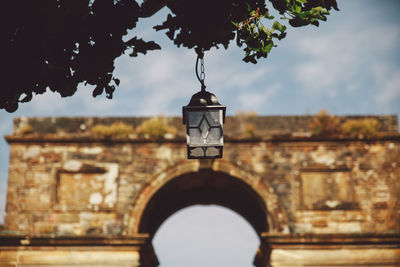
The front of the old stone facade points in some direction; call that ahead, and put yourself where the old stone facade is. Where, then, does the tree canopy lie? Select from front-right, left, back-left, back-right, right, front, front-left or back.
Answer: front

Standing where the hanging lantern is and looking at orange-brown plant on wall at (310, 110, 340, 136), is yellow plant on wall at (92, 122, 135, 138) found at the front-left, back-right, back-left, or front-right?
front-left

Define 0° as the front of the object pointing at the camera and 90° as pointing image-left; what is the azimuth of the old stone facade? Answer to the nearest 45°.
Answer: approximately 0°

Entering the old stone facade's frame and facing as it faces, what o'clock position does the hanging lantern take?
The hanging lantern is roughly at 12 o'clock from the old stone facade.
